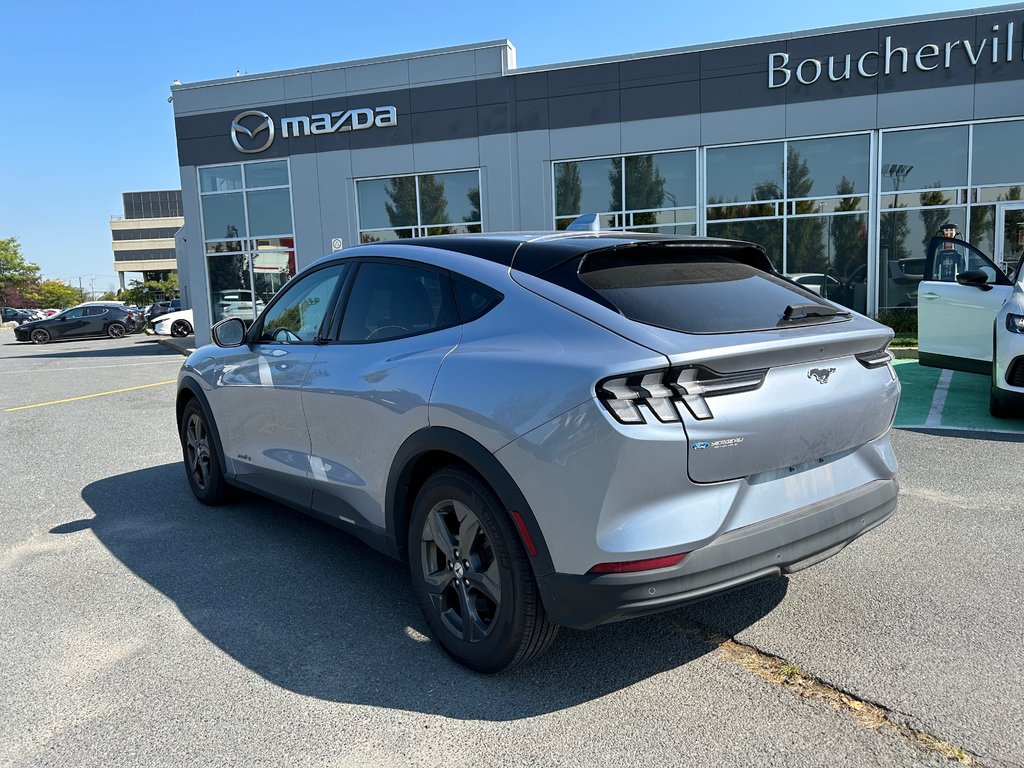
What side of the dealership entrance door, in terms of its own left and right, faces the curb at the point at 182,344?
right

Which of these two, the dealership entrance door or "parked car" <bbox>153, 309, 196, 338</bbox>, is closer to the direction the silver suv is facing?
the parked car

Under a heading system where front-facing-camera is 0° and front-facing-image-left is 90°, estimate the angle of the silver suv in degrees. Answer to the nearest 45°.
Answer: approximately 135°

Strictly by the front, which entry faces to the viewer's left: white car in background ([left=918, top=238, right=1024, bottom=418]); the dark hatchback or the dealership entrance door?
the dark hatchback

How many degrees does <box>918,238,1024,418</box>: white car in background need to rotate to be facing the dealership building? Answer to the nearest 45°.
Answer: approximately 135° to its right

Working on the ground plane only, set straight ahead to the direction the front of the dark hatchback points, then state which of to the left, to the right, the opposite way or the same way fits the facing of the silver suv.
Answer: to the right

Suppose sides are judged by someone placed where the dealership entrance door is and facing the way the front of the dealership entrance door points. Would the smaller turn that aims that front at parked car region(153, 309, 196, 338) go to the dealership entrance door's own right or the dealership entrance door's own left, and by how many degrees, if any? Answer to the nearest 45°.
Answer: approximately 90° to the dealership entrance door's own right

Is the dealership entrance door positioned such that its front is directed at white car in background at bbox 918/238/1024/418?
yes

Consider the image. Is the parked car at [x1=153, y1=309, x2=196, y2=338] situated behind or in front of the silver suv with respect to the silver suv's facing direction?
in front

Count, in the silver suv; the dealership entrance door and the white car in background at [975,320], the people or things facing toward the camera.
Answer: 2

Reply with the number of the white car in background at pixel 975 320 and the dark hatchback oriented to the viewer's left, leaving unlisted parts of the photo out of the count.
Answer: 1

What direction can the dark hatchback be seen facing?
to the viewer's left

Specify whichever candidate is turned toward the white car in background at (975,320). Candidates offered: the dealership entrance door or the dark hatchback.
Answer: the dealership entrance door

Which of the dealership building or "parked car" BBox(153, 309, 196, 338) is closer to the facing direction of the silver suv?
the parked car
